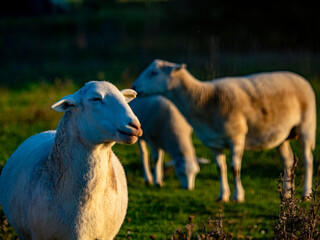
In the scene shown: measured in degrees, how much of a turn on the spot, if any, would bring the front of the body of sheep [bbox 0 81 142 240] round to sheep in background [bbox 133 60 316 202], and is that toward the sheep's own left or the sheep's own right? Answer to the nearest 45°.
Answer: approximately 90° to the sheep's own left

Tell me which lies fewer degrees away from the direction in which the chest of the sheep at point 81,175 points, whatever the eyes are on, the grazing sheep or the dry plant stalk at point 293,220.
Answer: the dry plant stalk

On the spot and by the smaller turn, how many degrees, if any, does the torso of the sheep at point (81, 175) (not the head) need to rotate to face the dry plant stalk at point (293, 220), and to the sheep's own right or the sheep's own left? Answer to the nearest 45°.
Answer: approximately 45° to the sheep's own left

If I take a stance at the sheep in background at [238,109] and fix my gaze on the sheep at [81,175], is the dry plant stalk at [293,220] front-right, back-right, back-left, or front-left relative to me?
front-left

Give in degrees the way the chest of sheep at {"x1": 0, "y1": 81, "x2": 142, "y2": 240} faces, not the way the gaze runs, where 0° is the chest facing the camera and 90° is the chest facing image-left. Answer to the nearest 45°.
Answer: approximately 315°

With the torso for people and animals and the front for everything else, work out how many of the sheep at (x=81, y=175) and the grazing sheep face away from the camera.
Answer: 0

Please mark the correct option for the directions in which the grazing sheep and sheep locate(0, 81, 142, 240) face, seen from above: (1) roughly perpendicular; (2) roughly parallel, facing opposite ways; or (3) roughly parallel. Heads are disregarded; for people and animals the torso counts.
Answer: roughly parallel

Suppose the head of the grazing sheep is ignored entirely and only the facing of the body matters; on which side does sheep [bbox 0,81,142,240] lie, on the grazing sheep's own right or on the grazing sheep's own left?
on the grazing sheep's own right

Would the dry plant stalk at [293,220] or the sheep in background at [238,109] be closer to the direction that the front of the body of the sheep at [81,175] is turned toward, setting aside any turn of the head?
the dry plant stalk

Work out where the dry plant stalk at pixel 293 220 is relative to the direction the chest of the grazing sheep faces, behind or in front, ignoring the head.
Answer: in front
